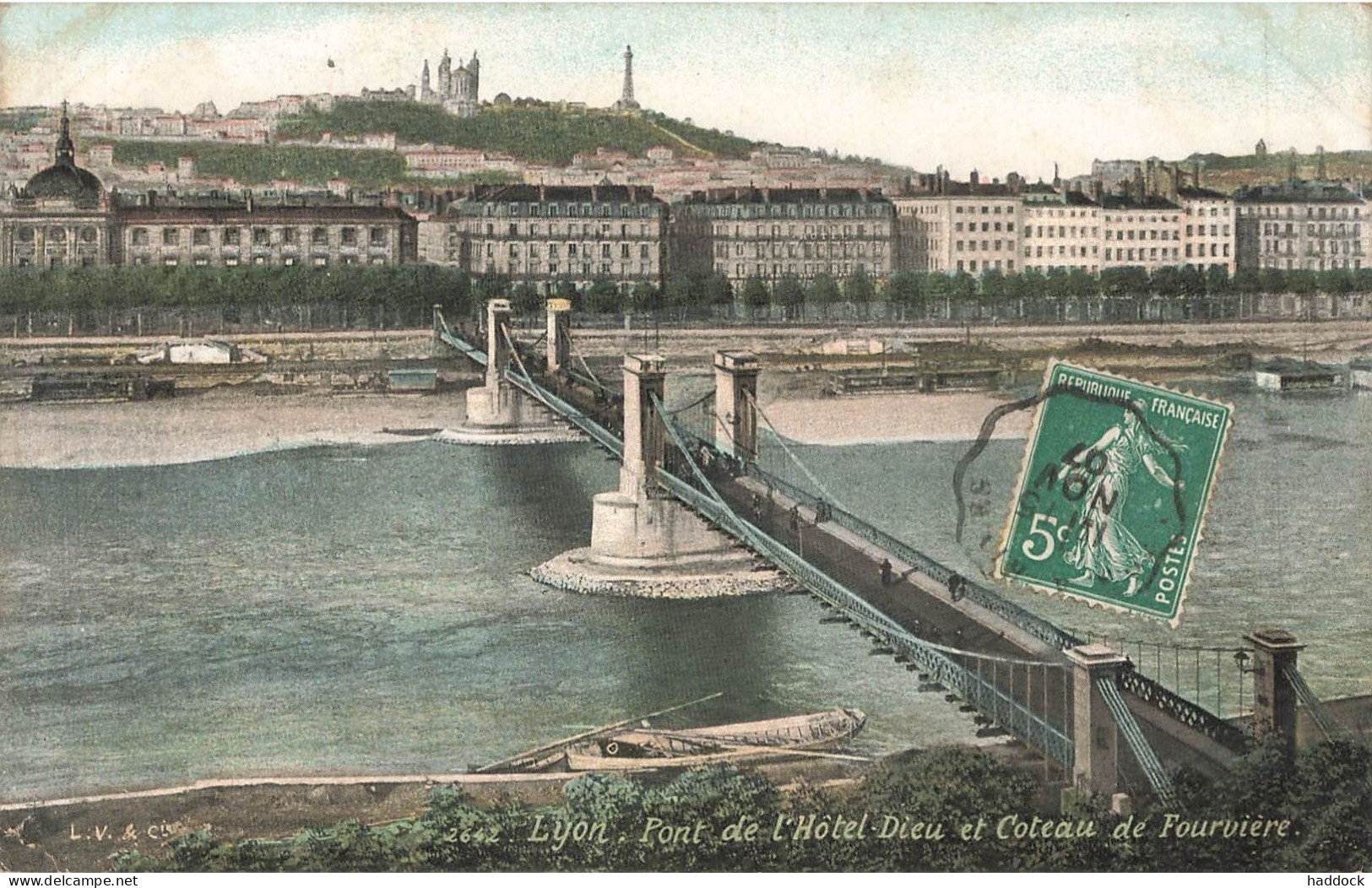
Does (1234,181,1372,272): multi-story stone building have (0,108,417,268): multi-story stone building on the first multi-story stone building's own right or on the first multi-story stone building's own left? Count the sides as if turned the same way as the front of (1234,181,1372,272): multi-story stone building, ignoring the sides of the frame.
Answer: on the first multi-story stone building's own right

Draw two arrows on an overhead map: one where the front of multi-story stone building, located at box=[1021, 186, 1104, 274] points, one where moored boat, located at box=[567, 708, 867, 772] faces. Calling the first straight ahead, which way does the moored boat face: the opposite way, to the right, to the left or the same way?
to the left

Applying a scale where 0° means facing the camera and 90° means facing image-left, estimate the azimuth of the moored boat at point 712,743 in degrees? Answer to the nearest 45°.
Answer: approximately 270°

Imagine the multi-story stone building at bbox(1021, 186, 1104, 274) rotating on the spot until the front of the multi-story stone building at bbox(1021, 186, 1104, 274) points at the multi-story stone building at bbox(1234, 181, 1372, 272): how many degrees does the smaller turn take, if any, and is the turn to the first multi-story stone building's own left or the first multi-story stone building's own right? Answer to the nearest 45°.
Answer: approximately 90° to the first multi-story stone building's own left

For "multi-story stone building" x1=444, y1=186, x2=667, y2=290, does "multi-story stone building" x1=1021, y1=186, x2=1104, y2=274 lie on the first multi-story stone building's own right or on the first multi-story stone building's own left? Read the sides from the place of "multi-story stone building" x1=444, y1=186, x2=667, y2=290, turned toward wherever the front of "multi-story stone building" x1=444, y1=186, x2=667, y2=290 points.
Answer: on the first multi-story stone building's own left

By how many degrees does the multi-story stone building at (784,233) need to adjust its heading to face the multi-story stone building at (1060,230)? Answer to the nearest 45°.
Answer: approximately 90° to its left

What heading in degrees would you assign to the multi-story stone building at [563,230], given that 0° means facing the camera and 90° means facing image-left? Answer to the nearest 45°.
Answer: approximately 0°

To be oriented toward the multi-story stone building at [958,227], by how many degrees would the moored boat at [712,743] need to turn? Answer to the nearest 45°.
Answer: approximately 45° to its left

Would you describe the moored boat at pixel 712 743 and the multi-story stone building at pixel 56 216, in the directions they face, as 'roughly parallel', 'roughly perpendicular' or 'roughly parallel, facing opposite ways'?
roughly perpendicular

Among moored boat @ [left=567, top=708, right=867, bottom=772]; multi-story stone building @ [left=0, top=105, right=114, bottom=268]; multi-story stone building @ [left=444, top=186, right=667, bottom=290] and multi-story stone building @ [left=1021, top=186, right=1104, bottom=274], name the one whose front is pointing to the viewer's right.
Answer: the moored boat
